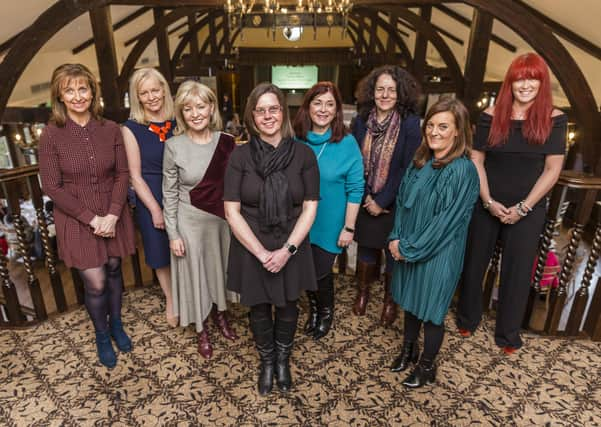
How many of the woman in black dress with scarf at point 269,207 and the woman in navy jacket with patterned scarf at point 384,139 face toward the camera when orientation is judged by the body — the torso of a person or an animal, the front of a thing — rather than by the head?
2

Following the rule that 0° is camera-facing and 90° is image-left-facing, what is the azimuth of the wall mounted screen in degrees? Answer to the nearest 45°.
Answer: approximately 0°

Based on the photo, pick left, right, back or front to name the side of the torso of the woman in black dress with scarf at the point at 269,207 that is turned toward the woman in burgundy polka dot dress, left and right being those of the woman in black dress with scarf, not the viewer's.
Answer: right

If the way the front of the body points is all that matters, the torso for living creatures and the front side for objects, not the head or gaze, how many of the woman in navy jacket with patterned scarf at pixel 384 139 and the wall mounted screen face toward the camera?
2

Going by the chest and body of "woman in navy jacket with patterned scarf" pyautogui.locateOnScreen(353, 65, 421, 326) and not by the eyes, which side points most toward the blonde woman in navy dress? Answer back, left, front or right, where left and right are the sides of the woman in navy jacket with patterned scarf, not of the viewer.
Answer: right

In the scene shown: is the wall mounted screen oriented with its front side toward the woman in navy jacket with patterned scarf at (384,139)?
yes

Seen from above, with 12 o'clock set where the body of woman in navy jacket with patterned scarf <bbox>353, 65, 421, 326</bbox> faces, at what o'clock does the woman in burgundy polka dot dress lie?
The woman in burgundy polka dot dress is roughly at 2 o'clock from the woman in navy jacket with patterned scarf.
